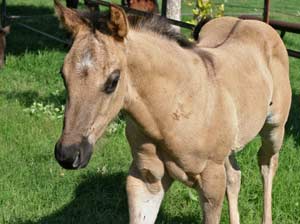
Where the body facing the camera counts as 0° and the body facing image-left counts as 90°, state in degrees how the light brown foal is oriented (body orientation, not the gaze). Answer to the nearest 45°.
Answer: approximately 45°

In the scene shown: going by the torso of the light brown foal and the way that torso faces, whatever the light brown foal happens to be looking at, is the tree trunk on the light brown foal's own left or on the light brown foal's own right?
on the light brown foal's own right
